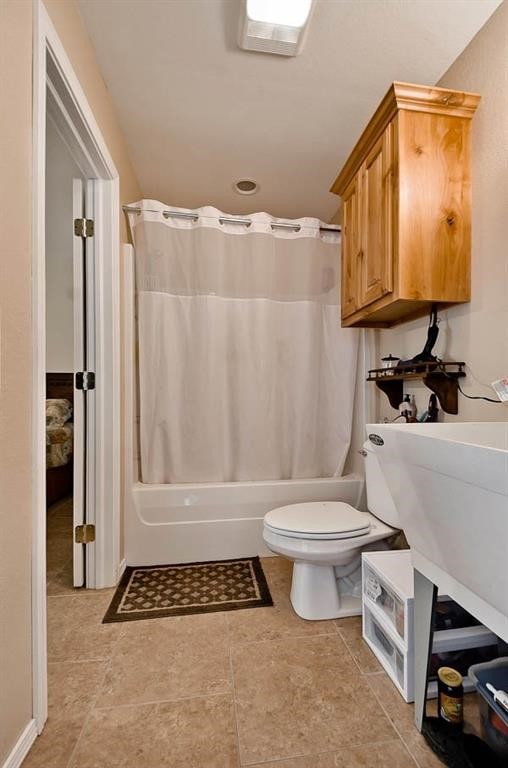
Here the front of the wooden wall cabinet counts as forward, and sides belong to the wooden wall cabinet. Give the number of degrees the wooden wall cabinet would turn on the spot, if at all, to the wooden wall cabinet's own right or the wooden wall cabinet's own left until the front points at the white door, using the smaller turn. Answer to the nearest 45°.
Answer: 0° — it already faces it

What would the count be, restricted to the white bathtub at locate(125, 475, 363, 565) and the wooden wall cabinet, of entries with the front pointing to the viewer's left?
1

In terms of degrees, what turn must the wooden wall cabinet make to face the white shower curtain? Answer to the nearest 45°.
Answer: approximately 45° to its right

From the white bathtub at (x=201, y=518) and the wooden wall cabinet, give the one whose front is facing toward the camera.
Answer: the white bathtub

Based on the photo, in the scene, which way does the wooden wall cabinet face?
to the viewer's left

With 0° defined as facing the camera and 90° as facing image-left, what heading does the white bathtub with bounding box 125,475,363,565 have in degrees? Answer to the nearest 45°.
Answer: approximately 0°

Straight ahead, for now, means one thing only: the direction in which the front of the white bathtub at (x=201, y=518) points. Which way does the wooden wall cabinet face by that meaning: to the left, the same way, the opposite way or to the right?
to the right
